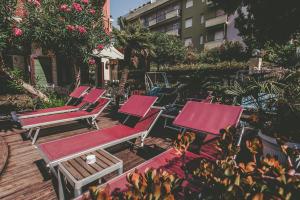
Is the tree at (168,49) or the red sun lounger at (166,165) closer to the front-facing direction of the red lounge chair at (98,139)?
the red sun lounger

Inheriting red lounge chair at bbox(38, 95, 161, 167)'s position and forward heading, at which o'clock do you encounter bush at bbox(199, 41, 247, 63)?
The bush is roughly at 6 o'clock from the red lounge chair.

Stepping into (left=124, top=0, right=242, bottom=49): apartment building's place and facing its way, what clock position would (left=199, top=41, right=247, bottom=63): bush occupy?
The bush is roughly at 10 o'clock from the apartment building.

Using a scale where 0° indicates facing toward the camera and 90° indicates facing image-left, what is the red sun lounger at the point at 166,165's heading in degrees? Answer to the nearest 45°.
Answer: approximately 45°

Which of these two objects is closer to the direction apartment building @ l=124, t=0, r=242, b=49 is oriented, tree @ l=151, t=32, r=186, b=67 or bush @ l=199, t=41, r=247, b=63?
the tree

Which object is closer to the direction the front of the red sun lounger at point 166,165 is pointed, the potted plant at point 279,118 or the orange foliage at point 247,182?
the orange foliage

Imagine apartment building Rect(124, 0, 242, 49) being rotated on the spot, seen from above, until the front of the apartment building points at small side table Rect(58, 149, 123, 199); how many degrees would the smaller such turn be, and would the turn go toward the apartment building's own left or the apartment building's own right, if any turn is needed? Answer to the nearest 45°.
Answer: approximately 45° to the apartment building's own left
